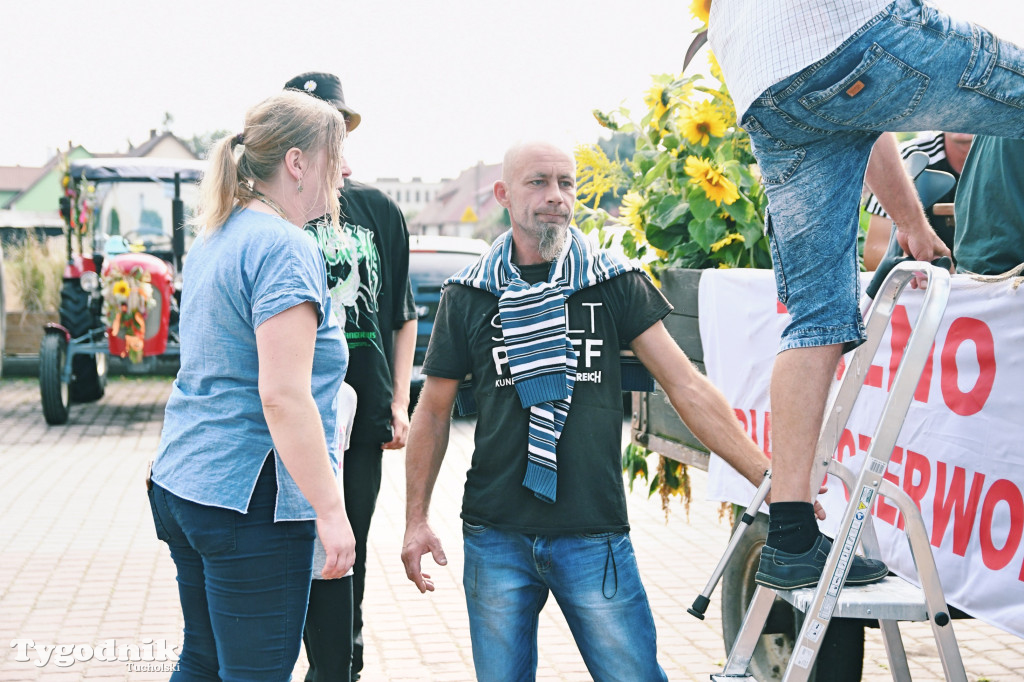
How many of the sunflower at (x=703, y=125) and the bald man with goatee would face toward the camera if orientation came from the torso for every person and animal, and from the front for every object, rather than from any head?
2

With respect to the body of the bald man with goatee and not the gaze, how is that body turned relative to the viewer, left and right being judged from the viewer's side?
facing the viewer

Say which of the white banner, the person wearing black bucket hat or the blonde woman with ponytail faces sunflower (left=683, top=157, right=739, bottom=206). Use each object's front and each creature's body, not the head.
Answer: the blonde woman with ponytail

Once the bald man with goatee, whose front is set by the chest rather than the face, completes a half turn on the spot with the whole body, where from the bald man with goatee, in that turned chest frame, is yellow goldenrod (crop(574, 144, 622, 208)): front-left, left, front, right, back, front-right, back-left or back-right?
front

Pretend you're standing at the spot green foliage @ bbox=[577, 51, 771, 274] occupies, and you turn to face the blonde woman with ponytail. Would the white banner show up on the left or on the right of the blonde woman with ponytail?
left

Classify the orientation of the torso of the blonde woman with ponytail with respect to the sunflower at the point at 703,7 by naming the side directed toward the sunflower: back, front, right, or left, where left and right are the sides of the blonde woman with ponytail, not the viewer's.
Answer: front

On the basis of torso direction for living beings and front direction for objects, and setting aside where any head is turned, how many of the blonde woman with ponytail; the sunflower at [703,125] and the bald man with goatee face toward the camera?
2

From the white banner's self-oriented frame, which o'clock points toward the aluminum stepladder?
The aluminum stepladder is roughly at 11 o'clock from the white banner.

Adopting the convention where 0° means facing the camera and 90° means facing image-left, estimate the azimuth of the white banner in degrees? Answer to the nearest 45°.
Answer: approximately 45°

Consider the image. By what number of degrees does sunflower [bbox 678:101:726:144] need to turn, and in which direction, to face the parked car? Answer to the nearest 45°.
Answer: approximately 135° to its right

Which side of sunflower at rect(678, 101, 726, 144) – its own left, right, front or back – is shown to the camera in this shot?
front
